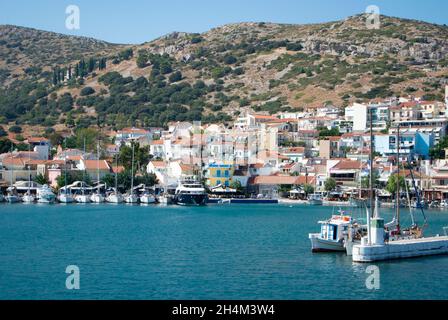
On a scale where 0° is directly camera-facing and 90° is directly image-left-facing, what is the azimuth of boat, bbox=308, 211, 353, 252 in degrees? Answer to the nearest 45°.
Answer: approximately 45°
